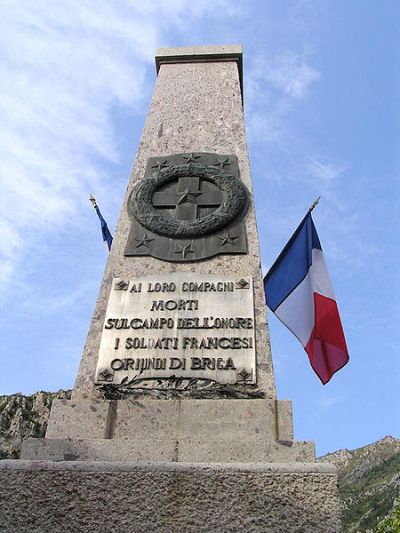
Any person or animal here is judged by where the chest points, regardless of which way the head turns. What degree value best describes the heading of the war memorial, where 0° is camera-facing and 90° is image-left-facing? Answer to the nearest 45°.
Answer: approximately 0°
